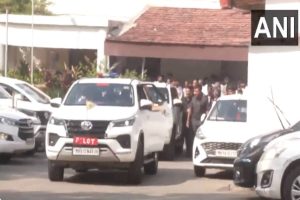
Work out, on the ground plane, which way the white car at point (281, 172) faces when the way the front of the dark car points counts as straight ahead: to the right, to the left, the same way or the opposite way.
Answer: the same way

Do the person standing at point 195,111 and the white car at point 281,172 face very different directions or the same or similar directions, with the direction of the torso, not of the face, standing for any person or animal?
same or similar directions

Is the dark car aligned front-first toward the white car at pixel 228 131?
no

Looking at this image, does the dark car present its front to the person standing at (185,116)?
no

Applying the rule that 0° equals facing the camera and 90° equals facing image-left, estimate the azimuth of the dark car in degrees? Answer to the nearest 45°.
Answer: approximately 45°

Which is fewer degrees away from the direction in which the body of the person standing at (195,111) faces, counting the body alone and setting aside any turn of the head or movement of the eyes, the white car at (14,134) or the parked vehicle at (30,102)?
the white car

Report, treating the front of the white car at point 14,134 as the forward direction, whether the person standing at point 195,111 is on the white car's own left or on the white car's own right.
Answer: on the white car's own left

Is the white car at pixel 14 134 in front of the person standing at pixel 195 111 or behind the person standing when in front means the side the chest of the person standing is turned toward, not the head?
in front

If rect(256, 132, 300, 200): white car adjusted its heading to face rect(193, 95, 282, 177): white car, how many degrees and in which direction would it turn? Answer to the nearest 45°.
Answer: approximately 135° to its right

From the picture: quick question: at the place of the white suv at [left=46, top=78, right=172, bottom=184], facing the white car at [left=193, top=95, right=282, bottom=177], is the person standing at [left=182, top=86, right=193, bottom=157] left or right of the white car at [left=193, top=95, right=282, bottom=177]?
left

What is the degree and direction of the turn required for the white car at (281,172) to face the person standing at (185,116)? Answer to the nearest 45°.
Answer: approximately 135° to its right

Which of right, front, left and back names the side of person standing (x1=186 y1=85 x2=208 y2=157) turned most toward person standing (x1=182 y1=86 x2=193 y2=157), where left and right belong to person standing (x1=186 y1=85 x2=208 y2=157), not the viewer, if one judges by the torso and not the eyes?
right

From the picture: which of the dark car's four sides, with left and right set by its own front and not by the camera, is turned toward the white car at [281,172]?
left

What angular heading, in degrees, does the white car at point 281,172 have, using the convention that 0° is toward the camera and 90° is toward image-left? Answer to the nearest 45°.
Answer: approximately 45°

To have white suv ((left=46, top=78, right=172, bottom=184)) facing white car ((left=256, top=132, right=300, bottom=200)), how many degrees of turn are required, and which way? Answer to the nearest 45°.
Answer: approximately 45° to its left
